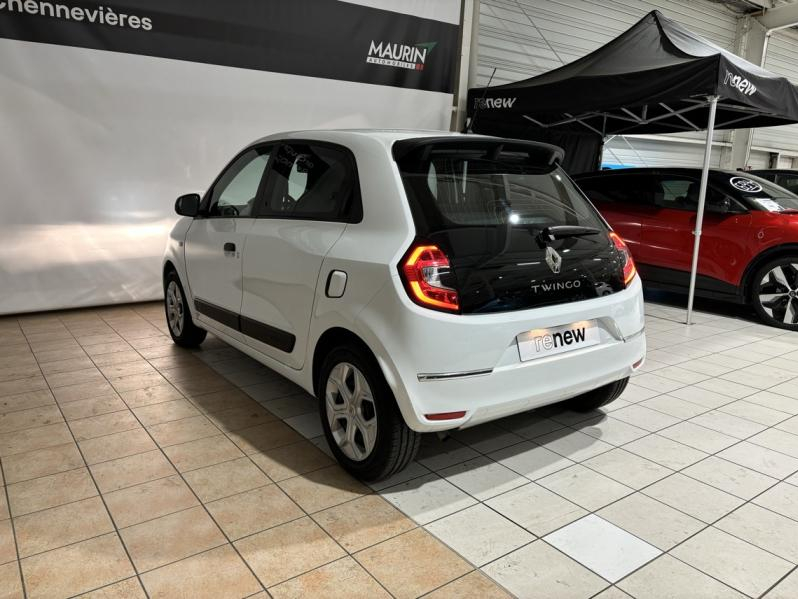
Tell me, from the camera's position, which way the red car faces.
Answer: facing the viewer and to the right of the viewer

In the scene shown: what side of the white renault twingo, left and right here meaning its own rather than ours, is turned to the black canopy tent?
right

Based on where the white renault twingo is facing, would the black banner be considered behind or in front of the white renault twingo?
in front

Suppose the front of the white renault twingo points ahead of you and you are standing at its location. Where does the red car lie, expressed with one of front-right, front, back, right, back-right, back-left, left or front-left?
right

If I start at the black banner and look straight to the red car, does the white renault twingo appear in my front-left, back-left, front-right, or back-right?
front-right

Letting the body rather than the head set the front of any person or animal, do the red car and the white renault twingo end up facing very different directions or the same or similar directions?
very different directions

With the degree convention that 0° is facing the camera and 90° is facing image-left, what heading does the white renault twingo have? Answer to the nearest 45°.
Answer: approximately 135°
